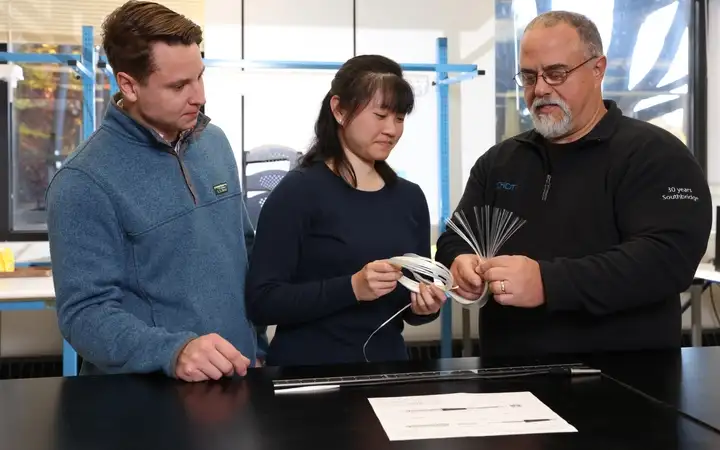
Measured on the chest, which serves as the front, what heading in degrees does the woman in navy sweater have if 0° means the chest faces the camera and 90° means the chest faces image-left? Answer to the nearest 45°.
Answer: approximately 315°

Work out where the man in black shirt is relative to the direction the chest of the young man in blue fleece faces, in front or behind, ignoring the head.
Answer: in front

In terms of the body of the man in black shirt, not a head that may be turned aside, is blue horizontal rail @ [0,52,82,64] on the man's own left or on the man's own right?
on the man's own right

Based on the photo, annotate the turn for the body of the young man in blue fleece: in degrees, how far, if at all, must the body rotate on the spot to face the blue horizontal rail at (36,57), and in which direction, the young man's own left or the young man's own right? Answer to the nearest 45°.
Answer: approximately 135° to the young man's own left

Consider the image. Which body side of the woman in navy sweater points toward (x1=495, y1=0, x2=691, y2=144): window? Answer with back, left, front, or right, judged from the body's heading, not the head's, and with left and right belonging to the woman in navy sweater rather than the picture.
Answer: left

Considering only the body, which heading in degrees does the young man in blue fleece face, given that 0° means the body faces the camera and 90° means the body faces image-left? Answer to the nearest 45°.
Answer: approximately 315°

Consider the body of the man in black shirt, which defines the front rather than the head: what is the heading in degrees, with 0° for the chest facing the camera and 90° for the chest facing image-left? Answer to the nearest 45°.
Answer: approximately 45°

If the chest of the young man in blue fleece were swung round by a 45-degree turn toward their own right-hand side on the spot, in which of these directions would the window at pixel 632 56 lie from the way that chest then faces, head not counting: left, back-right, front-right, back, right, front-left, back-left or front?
back-left
